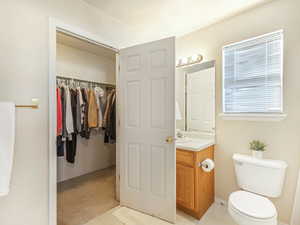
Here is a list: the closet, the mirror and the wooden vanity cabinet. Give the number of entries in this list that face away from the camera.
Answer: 0

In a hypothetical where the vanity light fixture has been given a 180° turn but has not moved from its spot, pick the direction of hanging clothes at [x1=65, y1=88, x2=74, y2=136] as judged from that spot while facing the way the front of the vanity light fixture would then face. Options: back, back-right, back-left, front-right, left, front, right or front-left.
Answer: back-left

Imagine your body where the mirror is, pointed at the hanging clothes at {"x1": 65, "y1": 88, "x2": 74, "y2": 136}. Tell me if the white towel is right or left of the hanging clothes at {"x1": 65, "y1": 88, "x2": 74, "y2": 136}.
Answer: left

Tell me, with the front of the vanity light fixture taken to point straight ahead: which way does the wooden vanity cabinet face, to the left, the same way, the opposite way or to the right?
the same way

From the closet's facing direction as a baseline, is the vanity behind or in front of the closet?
in front

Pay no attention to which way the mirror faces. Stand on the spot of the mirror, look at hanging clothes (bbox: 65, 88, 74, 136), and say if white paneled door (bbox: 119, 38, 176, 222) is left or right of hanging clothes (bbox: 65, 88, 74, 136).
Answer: left

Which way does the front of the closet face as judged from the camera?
facing the viewer and to the right of the viewer

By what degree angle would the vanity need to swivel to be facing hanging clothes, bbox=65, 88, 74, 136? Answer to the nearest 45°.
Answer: approximately 45° to its right

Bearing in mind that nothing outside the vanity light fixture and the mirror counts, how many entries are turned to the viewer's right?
0

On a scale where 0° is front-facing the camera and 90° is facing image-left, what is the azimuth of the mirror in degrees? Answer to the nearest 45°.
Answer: approximately 45°

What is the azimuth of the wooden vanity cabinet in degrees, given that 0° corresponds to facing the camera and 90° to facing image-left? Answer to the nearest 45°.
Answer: approximately 45°

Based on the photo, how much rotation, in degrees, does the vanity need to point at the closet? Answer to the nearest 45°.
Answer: approximately 45° to its right
